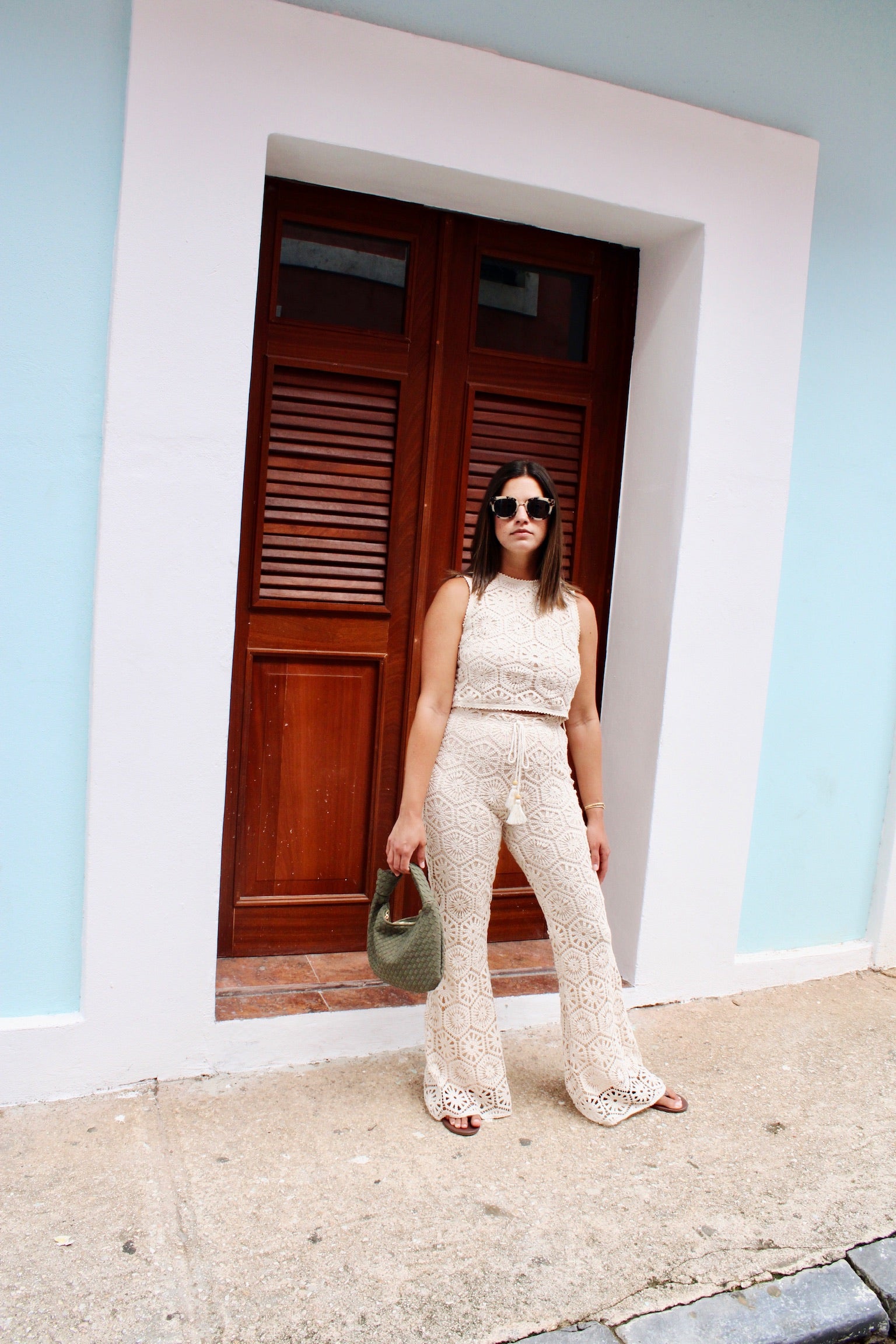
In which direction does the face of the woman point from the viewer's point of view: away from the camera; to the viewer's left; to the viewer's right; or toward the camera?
toward the camera

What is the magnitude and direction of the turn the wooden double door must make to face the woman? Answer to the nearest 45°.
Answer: approximately 45° to its left

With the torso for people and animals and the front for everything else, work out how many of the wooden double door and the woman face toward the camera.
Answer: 2

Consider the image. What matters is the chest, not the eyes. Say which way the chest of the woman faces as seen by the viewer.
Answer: toward the camera

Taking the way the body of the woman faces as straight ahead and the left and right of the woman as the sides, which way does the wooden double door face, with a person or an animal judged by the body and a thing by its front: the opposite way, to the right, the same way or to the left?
the same way

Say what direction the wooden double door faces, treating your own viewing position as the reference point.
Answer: facing the viewer

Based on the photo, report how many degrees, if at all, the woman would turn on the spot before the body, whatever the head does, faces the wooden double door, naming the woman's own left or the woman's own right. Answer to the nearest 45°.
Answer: approximately 135° to the woman's own right
